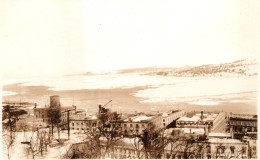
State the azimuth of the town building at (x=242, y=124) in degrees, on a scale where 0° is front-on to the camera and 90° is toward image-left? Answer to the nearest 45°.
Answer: approximately 0°

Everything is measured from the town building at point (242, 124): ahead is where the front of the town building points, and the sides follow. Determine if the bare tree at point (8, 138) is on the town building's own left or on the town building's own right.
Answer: on the town building's own right

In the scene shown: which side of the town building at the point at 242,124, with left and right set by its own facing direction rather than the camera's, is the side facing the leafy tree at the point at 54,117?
right

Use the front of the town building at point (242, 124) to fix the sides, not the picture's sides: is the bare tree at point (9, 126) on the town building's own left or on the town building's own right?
on the town building's own right
